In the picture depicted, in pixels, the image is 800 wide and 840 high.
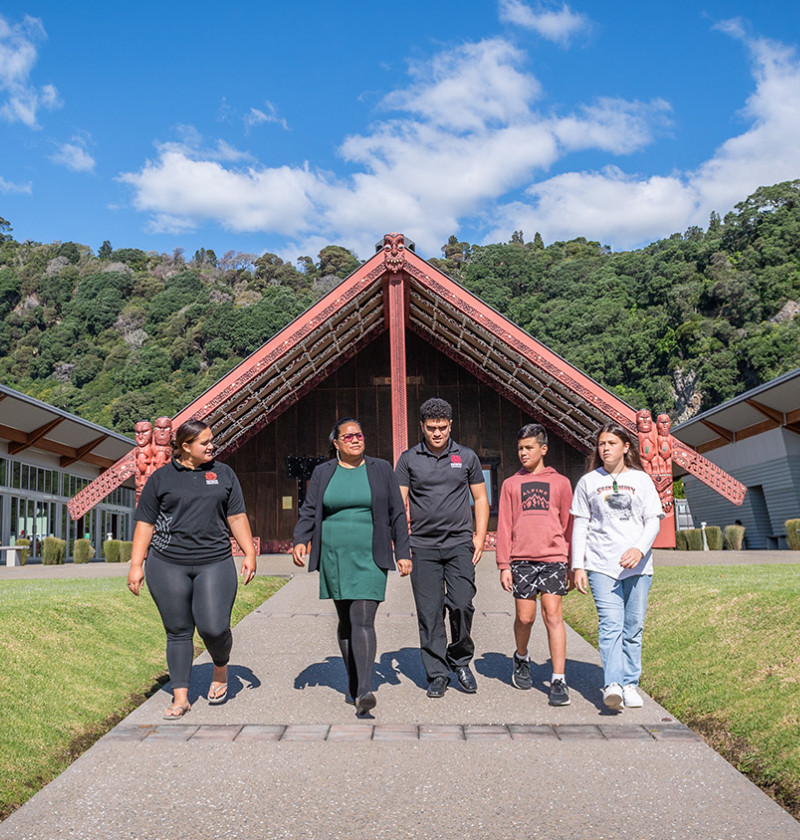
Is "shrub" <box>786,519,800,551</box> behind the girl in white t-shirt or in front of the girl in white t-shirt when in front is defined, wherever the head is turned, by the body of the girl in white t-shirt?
behind

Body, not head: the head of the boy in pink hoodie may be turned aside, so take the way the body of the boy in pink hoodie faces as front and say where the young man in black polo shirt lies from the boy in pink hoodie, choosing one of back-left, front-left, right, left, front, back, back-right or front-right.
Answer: right

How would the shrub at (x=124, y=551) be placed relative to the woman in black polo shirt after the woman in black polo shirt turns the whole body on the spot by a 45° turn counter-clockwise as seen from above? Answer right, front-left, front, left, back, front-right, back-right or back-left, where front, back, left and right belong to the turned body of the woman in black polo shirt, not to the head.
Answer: back-left

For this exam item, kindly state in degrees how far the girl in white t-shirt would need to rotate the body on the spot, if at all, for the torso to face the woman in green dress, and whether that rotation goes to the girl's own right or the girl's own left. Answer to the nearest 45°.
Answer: approximately 90° to the girl's own right

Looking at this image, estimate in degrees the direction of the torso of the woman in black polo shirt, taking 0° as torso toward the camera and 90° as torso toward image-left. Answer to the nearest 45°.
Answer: approximately 0°

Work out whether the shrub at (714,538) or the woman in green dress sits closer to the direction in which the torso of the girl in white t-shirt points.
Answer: the woman in green dress

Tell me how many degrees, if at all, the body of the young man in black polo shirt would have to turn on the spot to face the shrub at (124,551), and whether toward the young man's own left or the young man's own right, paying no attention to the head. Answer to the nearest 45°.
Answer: approximately 135° to the young man's own right

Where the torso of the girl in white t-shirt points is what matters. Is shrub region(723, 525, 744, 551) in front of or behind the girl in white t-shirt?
behind

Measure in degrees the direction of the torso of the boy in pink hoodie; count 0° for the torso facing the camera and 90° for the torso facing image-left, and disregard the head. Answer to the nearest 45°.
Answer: approximately 0°

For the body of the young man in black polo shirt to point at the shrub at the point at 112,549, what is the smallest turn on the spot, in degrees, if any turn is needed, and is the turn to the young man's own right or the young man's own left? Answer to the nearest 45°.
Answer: approximately 135° to the young man's own right

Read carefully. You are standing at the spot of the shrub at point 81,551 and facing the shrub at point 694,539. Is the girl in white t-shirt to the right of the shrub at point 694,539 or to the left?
right
